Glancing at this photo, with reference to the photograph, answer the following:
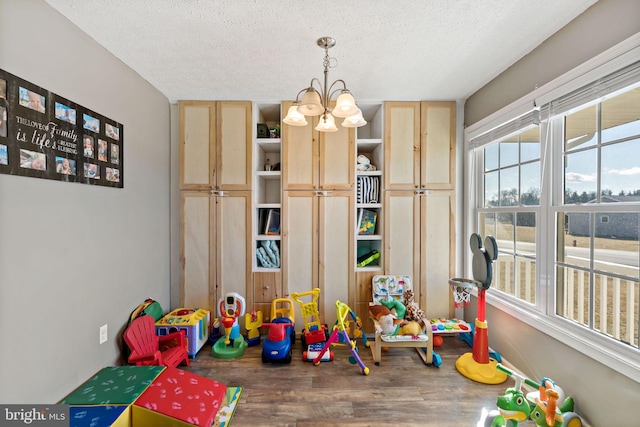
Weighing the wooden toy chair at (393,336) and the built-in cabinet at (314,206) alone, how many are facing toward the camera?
2

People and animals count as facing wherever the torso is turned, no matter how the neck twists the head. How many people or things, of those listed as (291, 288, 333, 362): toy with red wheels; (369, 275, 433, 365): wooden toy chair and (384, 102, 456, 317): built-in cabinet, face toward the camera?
3

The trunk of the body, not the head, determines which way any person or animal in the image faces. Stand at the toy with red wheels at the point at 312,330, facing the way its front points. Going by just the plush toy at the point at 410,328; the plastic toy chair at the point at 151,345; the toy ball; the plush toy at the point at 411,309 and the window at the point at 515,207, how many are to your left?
4

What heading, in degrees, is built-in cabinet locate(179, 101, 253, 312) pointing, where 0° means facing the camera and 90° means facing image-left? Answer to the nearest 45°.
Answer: approximately 0°

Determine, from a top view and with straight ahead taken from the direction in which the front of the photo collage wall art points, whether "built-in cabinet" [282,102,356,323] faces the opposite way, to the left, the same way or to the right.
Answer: to the right

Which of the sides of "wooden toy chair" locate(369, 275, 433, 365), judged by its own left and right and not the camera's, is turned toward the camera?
front

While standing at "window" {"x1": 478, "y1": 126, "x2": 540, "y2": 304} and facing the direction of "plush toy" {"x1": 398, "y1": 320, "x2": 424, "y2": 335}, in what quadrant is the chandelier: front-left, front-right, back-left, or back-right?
front-left

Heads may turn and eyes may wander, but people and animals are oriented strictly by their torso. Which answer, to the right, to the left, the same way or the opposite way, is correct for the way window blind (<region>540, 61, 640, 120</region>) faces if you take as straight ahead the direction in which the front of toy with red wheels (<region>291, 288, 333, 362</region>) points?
to the right

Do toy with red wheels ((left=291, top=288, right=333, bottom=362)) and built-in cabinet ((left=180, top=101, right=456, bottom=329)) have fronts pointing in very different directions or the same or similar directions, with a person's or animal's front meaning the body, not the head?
same or similar directions

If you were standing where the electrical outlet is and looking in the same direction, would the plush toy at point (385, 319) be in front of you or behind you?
in front

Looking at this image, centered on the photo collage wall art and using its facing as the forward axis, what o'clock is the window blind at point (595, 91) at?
The window blind is roughly at 12 o'clock from the photo collage wall art.

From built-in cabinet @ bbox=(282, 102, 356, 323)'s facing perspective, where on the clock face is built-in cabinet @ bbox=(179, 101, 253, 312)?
built-in cabinet @ bbox=(179, 101, 253, 312) is roughly at 3 o'clock from built-in cabinet @ bbox=(282, 102, 356, 323).

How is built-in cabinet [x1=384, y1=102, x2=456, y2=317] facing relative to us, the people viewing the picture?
facing the viewer

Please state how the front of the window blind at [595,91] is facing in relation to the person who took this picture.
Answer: facing the viewer and to the left of the viewer
